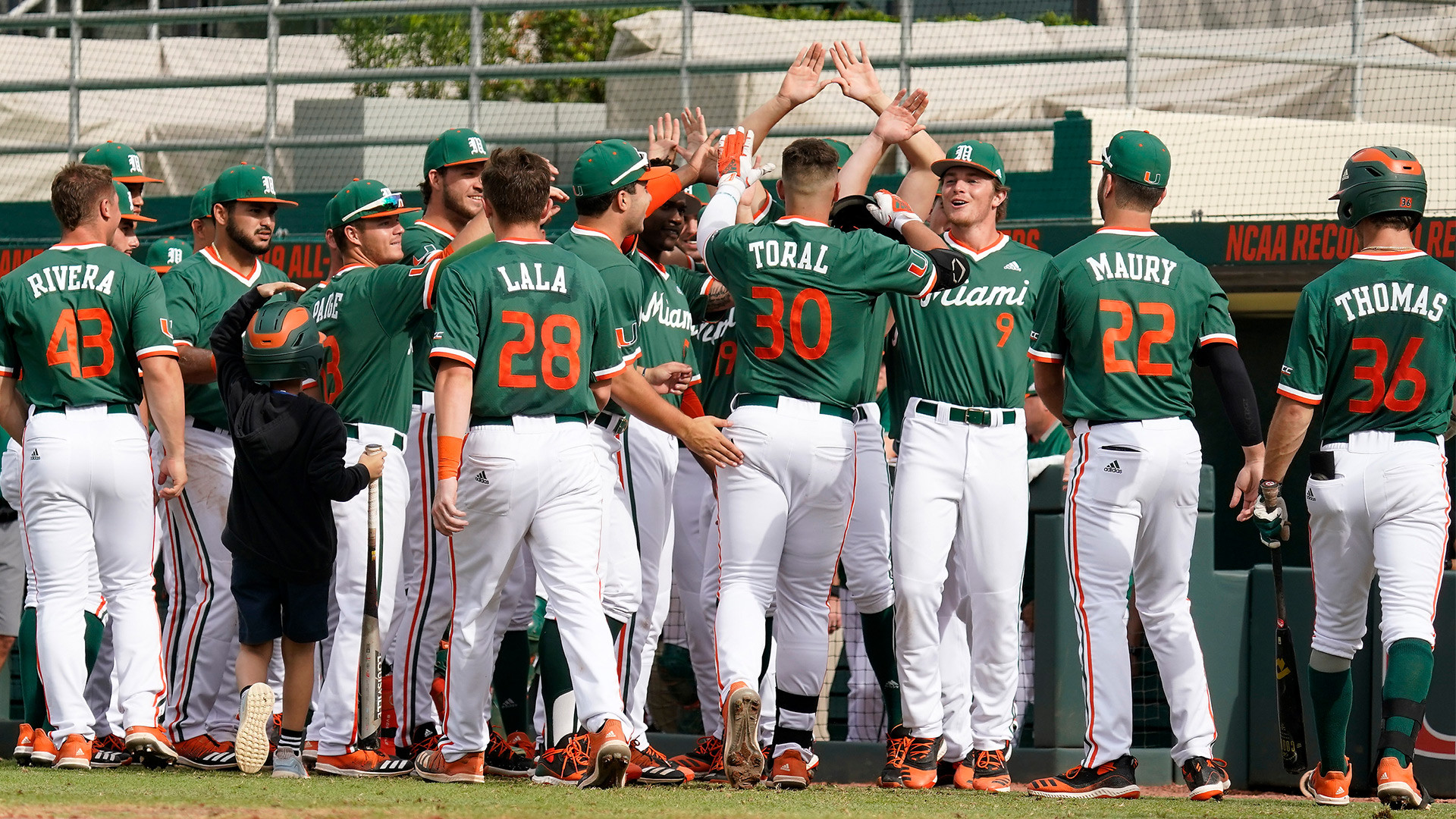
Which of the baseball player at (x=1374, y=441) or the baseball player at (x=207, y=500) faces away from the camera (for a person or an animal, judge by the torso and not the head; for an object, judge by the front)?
the baseball player at (x=1374, y=441)

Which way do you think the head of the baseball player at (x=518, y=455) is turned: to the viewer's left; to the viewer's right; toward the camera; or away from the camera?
away from the camera

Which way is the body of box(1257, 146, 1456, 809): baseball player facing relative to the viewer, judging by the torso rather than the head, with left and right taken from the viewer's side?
facing away from the viewer

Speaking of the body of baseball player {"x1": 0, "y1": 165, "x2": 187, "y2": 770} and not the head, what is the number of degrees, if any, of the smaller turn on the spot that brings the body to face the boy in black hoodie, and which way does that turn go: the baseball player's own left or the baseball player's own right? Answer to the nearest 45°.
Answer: approximately 135° to the baseball player's own right

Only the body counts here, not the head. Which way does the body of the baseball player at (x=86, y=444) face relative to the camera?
away from the camera

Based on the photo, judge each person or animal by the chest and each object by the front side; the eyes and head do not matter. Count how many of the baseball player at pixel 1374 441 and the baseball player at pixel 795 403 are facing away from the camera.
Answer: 2

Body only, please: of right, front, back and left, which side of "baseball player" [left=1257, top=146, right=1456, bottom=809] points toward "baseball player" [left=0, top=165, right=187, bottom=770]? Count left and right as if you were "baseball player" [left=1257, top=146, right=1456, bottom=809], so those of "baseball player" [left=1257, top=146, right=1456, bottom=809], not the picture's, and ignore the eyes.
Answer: left

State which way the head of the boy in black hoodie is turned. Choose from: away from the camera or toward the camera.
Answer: away from the camera

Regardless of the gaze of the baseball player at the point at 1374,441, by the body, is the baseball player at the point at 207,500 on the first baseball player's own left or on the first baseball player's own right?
on the first baseball player's own left

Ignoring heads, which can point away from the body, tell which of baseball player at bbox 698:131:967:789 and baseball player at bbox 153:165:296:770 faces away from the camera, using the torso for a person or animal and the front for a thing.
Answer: baseball player at bbox 698:131:967:789

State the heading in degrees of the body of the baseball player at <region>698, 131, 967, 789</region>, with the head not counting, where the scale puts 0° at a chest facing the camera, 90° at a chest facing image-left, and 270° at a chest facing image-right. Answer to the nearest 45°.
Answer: approximately 180°

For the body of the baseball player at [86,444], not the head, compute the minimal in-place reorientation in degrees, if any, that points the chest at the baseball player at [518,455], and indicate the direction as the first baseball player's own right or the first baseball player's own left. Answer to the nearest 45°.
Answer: approximately 135° to the first baseball player's own right

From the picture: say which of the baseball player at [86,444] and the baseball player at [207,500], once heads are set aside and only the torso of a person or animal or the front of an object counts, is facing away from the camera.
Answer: the baseball player at [86,444]

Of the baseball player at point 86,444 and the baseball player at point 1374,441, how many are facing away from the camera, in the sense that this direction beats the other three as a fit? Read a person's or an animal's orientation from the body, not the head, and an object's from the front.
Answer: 2
